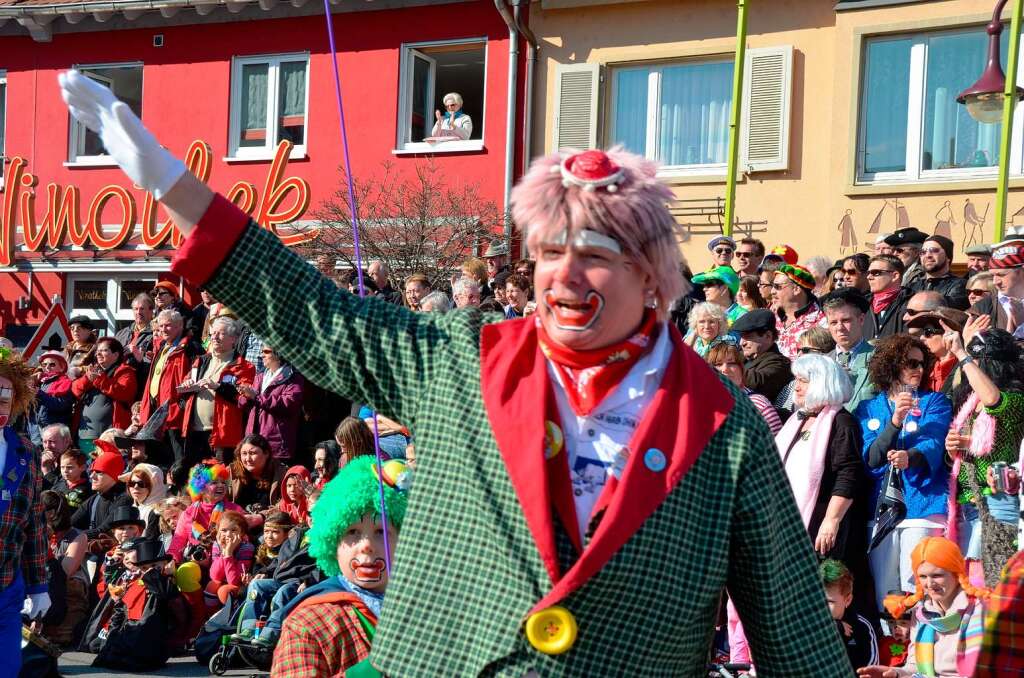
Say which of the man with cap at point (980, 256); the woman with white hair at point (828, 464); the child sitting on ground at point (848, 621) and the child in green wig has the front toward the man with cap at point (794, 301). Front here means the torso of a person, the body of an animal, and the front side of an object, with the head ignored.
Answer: the man with cap at point (980, 256)

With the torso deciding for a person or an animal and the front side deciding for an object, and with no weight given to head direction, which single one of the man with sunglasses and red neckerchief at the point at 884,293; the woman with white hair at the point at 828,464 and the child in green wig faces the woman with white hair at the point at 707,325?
the man with sunglasses and red neckerchief

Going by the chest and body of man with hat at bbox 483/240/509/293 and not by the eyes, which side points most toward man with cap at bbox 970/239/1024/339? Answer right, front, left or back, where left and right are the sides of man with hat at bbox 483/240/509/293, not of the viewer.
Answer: left

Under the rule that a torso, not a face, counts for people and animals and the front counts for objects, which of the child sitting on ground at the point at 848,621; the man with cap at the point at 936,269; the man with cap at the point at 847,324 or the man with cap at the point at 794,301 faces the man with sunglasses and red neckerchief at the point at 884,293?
the man with cap at the point at 936,269

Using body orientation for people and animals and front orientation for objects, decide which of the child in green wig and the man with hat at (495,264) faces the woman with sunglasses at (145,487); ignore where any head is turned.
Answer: the man with hat

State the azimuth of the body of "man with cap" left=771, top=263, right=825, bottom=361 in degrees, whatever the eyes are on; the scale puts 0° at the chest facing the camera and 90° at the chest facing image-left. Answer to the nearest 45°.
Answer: approximately 45°

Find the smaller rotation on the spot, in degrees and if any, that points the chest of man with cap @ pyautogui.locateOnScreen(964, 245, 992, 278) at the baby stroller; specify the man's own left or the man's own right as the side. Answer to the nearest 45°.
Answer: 0° — they already face it

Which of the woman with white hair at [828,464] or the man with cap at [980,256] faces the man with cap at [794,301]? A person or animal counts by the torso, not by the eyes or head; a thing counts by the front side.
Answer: the man with cap at [980,256]

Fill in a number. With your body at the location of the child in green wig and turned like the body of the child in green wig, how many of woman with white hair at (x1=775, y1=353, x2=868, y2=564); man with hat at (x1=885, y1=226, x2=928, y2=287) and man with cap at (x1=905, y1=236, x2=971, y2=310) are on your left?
3

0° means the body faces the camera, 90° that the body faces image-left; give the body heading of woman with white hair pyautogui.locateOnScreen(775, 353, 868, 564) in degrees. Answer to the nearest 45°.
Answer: approximately 45°
